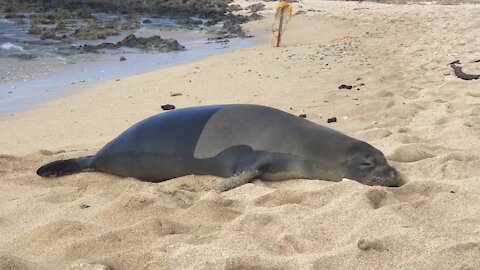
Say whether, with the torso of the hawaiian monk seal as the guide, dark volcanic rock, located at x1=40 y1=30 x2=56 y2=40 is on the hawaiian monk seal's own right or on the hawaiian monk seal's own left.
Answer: on the hawaiian monk seal's own left

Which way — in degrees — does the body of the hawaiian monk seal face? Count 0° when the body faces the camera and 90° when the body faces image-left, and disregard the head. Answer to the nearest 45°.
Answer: approximately 270°

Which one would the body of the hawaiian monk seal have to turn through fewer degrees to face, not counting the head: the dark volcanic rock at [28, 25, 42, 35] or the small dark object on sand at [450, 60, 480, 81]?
the small dark object on sand

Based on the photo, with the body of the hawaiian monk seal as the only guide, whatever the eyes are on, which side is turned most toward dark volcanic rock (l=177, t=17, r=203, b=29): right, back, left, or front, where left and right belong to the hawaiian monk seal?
left

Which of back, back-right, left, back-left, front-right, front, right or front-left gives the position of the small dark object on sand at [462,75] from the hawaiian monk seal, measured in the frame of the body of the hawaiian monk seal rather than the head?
front-left

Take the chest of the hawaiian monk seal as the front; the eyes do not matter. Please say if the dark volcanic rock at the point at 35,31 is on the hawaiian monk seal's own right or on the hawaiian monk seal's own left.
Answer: on the hawaiian monk seal's own left

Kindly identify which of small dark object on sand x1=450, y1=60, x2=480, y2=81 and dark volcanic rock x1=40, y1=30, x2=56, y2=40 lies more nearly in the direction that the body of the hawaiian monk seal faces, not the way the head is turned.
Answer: the small dark object on sand

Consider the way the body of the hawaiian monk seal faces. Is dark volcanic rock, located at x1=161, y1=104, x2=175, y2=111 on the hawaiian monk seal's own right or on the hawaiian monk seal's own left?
on the hawaiian monk seal's own left

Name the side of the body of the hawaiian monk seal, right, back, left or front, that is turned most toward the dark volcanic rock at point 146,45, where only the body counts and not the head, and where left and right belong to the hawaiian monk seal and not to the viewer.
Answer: left
